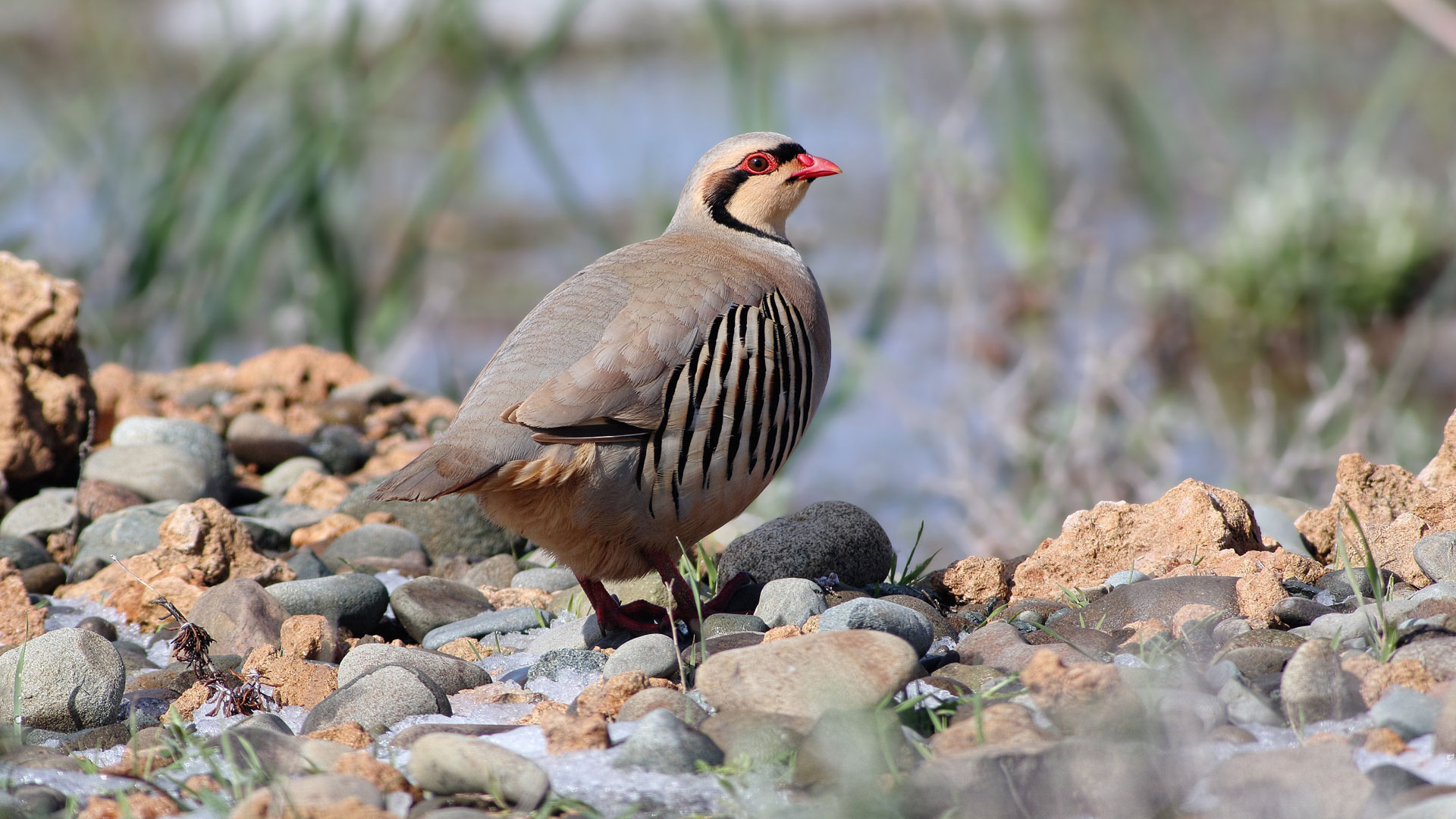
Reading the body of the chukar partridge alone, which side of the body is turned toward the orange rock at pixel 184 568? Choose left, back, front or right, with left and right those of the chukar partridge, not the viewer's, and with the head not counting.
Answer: back

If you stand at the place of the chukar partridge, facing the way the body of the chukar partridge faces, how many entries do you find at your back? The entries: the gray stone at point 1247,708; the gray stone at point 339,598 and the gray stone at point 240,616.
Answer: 2

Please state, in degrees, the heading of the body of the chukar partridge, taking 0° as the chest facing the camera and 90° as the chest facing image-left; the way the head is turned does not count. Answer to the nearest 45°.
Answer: approximately 270°

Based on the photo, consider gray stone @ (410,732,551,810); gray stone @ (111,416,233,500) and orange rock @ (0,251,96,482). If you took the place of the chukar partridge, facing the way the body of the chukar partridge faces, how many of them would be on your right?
1

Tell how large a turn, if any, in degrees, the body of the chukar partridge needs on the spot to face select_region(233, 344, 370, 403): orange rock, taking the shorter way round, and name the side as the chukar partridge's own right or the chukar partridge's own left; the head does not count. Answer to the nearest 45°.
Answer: approximately 135° to the chukar partridge's own left

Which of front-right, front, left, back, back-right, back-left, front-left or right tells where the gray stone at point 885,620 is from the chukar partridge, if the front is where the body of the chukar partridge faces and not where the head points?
front-right

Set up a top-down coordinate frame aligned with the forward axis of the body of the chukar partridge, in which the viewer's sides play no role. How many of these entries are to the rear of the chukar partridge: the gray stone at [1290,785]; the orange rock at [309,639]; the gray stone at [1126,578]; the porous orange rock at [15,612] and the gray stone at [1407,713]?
2

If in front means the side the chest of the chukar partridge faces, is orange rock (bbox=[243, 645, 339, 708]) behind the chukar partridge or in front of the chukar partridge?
behind

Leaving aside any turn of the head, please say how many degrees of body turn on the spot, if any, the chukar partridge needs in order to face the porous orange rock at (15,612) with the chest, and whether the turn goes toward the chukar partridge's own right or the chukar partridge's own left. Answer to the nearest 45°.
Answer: approximately 180°

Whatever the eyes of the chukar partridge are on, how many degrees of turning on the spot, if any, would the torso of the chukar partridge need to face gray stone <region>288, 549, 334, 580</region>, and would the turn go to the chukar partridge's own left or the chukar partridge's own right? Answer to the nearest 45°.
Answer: approximately 135° to the chukar partridge's own left

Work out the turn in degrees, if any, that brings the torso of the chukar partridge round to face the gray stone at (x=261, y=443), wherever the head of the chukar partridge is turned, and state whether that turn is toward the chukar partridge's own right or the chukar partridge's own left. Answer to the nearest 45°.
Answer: approximately 135° to the chukar partridge's own left
